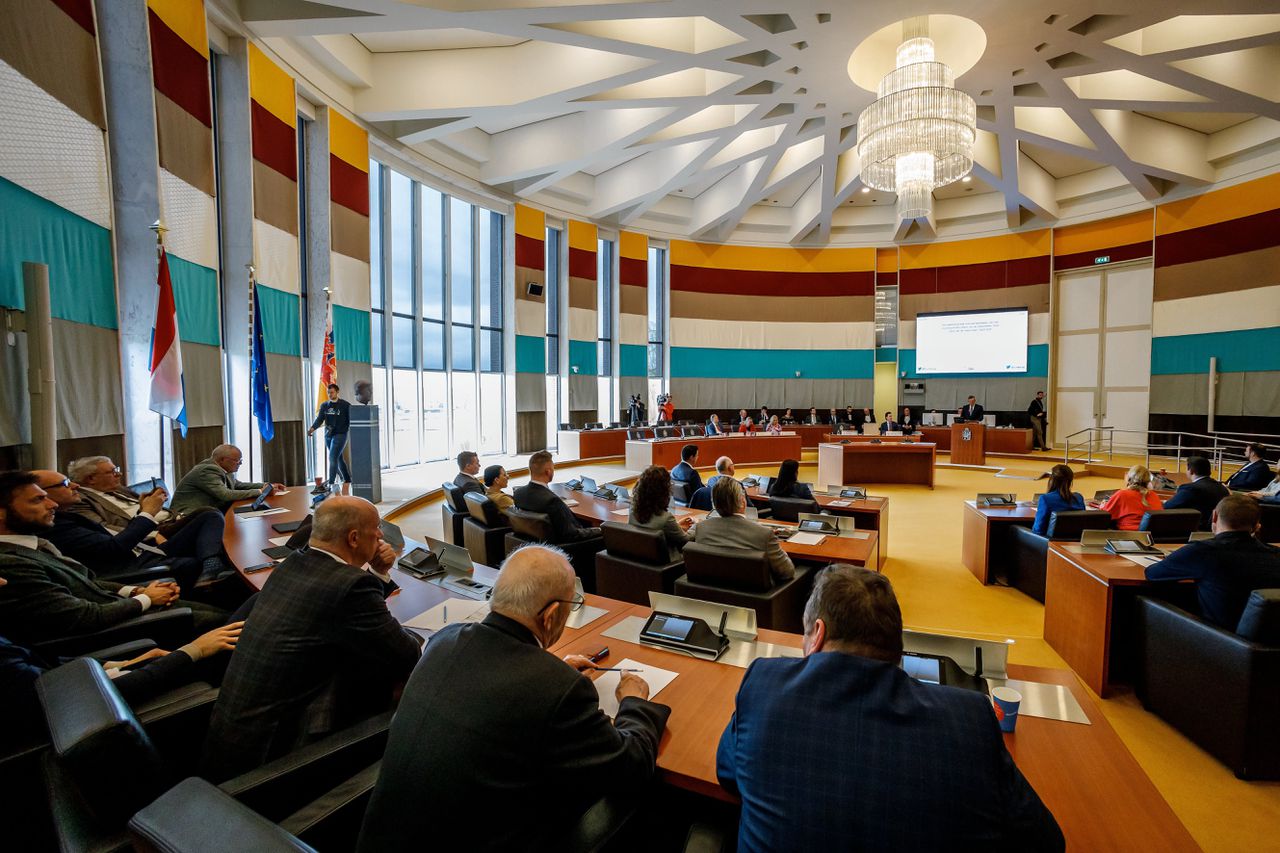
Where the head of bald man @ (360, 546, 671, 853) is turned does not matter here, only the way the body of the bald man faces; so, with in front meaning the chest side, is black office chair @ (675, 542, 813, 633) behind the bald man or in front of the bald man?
in front

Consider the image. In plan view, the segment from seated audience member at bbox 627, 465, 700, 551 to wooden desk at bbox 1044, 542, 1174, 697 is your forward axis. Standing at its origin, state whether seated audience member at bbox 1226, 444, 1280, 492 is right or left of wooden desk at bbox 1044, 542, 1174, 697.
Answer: left

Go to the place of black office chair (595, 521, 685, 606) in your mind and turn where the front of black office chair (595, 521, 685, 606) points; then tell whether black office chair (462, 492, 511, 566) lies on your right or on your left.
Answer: on your left

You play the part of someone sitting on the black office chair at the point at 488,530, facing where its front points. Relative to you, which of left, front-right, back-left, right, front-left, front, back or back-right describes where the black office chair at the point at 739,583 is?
right

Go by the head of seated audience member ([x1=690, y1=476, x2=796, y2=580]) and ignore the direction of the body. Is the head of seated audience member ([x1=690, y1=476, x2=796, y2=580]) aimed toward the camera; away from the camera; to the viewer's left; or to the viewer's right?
away from the camera

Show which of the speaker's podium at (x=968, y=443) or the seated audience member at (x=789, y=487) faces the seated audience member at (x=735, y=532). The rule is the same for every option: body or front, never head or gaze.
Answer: the speaker's podium

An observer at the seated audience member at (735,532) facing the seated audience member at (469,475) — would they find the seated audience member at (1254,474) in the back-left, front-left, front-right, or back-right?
back-right

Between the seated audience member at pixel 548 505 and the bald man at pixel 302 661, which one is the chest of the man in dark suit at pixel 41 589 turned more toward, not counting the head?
the seated audience member

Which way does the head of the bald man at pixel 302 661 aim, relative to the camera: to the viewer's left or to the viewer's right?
to the viewer's right

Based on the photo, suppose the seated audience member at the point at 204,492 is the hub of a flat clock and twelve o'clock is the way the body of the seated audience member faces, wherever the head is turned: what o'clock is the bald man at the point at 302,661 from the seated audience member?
The bald man is roughly at 3 o'clock from the seated audience member.

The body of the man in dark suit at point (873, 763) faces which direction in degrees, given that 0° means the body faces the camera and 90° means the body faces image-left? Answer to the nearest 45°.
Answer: approximately 180°

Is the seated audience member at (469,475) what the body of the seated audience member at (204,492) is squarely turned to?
yes

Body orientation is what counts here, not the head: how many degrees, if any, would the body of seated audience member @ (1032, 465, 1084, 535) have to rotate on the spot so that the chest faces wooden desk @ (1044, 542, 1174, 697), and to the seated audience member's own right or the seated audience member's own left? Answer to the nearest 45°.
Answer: approximately 135° to the seated audience member's own left

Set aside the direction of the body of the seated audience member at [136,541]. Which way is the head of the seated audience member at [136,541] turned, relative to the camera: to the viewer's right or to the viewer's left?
to the viewer's right

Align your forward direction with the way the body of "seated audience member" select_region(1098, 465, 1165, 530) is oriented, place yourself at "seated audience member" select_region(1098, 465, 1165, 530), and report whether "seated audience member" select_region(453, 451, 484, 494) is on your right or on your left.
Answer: on your left

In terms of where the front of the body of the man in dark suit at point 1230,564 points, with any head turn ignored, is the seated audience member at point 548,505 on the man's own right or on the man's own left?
on the man's own left
